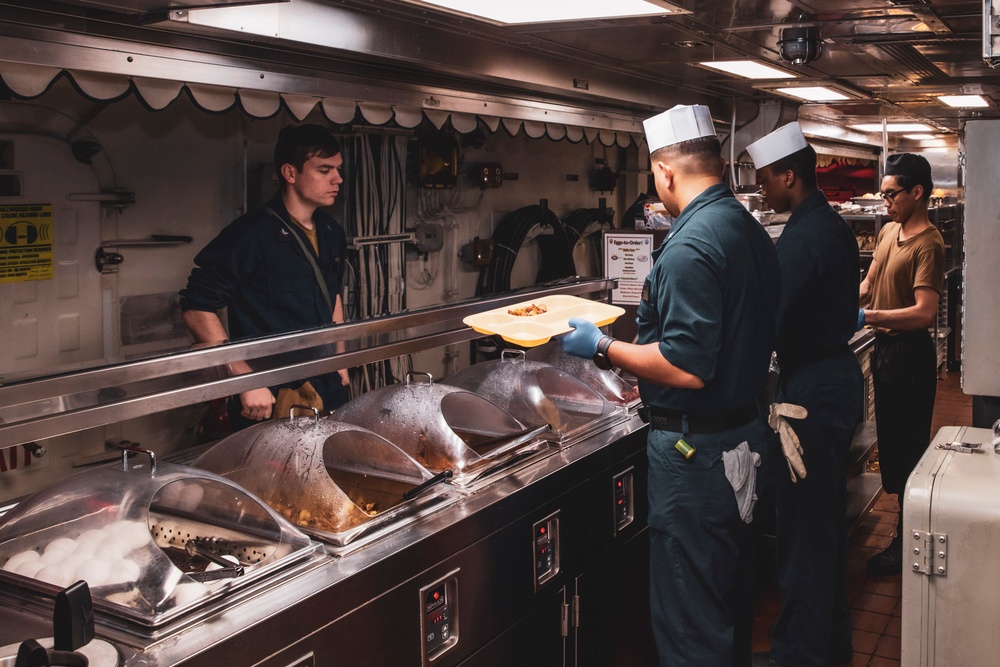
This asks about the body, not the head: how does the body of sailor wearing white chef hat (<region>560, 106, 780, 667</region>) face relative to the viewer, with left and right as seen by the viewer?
facing away from the viewer and to the left of the viewer

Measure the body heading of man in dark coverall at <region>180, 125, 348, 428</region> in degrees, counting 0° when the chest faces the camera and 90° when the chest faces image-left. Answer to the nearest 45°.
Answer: approximately 315°

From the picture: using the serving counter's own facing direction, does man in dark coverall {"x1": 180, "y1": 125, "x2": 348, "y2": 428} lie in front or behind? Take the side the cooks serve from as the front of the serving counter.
behind

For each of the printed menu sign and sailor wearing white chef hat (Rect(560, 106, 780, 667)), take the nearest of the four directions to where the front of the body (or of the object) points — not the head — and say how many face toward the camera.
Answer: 1

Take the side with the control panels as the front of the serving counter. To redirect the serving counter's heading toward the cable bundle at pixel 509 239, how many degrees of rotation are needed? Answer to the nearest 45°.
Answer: approximately 135° to its left

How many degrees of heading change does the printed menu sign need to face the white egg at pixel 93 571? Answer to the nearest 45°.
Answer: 0° — it already faces it

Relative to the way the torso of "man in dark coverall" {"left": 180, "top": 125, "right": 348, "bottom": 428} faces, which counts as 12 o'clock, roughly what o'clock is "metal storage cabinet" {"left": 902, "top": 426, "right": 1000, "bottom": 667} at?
The metal storage cabinet is roughly at 12 o'clock from the man in dark coverall.
